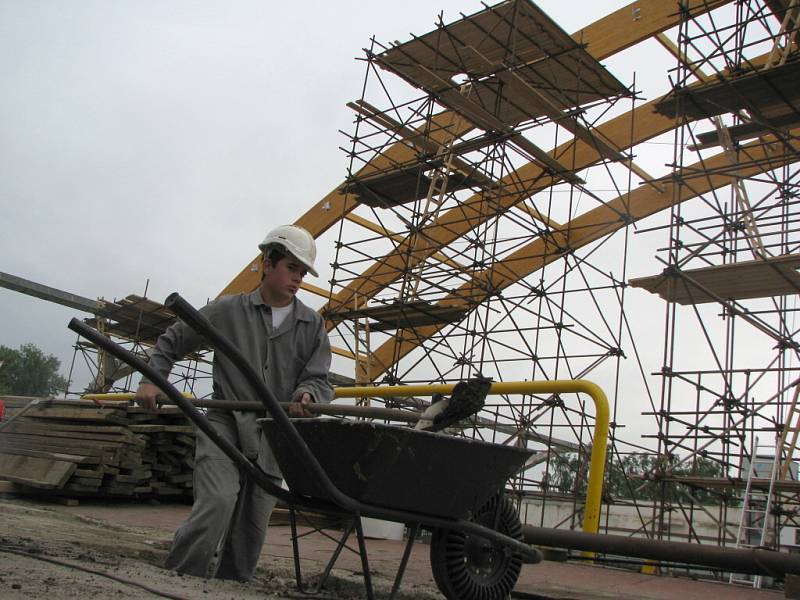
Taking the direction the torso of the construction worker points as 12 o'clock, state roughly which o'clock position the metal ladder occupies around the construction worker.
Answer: The metal ladder is roughly at 9 o'clock from the construction worker.

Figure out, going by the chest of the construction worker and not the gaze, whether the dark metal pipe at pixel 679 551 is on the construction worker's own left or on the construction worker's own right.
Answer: on the construction worker's own left

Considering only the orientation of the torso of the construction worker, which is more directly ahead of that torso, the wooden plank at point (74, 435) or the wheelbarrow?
the wheelbarrow

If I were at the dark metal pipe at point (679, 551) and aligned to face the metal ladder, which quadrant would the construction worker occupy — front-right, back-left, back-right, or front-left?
back-left

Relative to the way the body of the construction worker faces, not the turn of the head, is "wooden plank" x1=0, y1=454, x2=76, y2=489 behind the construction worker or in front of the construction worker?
behind

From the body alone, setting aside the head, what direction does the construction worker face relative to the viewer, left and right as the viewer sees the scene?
facing the viewer and to the right of the viewer

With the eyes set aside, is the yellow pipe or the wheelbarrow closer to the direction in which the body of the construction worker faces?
the wheelbarrow

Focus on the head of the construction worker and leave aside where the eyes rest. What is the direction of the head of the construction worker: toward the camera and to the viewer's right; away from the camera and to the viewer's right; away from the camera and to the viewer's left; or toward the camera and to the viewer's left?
toward the camera and to the viewer's right

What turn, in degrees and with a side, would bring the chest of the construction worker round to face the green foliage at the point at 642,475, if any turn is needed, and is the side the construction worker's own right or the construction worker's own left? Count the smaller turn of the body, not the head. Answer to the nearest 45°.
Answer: approximately 90° to the construction worker's own left

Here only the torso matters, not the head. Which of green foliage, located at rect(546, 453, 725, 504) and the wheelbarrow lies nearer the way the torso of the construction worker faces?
the wheelbarrow
